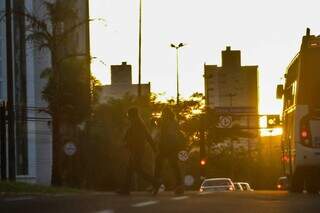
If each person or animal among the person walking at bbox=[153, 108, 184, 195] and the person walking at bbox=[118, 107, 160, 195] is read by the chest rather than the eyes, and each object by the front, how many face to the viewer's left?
2

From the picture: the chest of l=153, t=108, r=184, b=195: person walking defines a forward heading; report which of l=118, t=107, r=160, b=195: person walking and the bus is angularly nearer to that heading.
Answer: the person walking

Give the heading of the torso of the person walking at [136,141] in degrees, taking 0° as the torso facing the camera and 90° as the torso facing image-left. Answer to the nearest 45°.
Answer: approximately 90°

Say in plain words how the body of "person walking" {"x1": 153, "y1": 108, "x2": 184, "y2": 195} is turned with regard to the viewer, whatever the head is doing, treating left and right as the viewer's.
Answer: facing to the left of the viewer

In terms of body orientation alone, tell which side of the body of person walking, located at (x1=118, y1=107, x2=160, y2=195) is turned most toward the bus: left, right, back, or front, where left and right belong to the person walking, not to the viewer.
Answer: back

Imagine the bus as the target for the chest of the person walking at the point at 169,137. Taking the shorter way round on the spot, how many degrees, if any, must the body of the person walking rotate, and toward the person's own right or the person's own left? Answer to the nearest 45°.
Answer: approximately 180°

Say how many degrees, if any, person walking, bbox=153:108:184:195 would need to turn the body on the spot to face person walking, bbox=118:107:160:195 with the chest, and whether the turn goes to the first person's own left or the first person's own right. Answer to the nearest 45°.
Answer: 0° — they already face them

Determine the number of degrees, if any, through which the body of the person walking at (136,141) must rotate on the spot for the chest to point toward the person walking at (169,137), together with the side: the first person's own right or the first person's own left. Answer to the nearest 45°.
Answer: approximately 180°

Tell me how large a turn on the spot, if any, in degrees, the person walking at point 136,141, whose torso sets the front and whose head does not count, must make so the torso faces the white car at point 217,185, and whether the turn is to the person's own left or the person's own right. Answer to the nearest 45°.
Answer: approximately 90° to the person's own right
